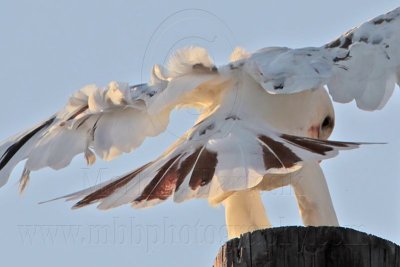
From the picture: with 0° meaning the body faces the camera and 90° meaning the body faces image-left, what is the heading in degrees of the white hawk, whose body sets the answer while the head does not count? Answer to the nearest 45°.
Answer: approximately 225°
